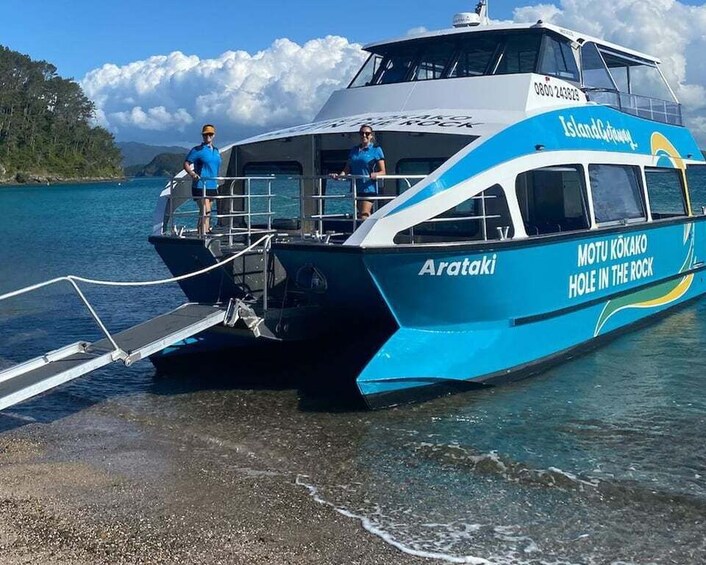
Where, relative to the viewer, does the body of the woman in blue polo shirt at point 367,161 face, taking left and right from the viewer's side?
facing the viewer

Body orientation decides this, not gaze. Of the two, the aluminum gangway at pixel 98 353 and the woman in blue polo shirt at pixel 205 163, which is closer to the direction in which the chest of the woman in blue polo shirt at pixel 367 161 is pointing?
the aluminum gangway

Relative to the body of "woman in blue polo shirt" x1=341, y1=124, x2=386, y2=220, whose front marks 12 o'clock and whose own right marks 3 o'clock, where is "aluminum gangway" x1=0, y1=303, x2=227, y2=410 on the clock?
The aluminum gangway is roughly at 2 o'clock from the woman in blue polo shirt.

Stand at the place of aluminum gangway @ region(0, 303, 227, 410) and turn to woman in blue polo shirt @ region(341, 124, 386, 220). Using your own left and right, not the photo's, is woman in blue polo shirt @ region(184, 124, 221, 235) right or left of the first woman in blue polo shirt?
left

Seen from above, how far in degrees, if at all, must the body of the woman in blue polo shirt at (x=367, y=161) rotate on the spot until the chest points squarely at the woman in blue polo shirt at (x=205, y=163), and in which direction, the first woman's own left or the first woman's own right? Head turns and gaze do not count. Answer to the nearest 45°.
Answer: approximately 90° to the first woman's own right
